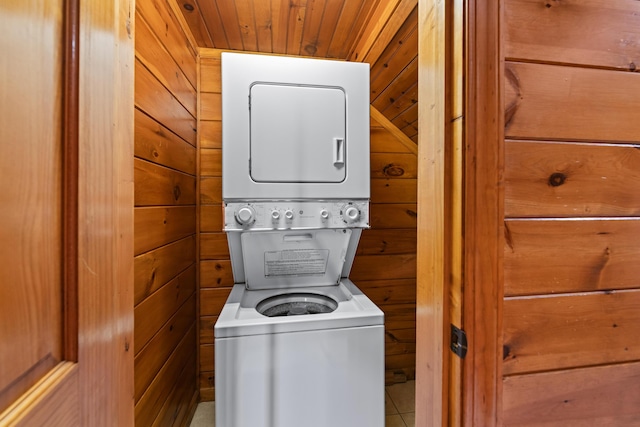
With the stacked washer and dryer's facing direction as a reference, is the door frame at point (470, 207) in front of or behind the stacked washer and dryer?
in front

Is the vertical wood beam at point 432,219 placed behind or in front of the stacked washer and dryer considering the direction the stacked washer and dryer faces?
in front

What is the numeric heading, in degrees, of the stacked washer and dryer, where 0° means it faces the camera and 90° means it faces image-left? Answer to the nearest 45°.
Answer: approximately 0°

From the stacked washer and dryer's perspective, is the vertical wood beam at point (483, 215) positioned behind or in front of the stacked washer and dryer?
in front
